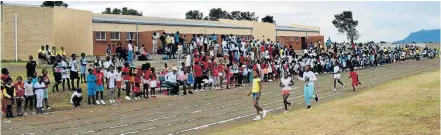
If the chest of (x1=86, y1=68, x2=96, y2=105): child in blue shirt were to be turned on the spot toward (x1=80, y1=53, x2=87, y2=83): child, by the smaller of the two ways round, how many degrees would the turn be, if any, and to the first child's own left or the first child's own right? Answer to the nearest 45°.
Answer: approximately 135° to the first child's own left

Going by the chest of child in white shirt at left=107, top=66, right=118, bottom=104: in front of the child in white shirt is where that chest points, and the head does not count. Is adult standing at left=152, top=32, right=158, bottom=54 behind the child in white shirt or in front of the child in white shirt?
behind

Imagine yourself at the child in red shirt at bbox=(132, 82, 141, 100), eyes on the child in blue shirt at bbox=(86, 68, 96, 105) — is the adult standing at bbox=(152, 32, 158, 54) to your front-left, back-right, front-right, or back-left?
back-right

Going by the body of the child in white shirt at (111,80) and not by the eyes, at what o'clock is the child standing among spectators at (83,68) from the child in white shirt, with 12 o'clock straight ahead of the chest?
The child standing among spectators is roughly at 5 o'clock from the child in white shirt.

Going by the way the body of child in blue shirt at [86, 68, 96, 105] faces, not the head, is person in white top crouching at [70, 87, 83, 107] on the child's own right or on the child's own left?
on the child's own right

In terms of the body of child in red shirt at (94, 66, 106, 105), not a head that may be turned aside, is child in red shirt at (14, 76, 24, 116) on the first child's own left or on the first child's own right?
on the first child's own right

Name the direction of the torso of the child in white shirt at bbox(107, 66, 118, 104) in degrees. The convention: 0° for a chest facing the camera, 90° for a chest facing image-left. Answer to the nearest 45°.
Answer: approximately 0°
